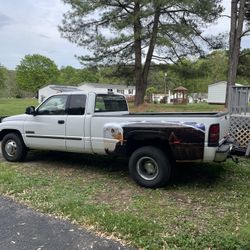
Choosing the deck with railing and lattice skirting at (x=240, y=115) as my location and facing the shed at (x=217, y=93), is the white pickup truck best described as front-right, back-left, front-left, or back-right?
back-left

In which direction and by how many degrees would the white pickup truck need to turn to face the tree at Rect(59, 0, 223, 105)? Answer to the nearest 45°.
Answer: approximately 45° to its right

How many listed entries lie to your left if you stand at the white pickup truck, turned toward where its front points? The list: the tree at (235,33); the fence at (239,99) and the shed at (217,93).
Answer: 0

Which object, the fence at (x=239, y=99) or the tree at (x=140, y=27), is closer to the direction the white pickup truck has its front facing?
the tree

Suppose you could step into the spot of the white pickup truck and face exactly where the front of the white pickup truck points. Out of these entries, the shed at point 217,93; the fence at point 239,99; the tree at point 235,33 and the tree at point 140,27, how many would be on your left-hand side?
0

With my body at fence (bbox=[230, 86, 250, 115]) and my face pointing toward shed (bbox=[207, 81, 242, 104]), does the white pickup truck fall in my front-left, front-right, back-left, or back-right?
back-left

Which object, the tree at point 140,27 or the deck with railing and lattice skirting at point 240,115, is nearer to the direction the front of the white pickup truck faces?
the tree

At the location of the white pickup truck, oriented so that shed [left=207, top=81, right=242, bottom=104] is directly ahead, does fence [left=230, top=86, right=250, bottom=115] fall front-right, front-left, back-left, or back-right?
front-right

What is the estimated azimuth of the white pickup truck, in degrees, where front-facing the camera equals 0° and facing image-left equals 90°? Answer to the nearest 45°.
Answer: approximately 135°

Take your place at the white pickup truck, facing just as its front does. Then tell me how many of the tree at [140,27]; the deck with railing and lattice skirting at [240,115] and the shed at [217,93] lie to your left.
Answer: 0

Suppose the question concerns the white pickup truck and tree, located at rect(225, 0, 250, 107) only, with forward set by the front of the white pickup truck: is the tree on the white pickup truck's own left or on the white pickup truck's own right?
on the white pickup truck's own right

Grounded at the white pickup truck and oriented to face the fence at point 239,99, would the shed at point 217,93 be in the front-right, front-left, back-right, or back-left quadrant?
front-left

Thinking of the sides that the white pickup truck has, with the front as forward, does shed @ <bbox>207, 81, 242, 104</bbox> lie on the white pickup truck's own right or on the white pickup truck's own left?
on the white pickup truck's own right

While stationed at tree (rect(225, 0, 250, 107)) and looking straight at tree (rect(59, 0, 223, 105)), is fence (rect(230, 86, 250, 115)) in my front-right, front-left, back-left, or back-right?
back-left

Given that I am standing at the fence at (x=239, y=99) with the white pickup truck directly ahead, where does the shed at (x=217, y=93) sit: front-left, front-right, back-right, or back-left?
back-right

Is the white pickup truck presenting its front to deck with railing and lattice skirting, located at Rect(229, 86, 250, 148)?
no
